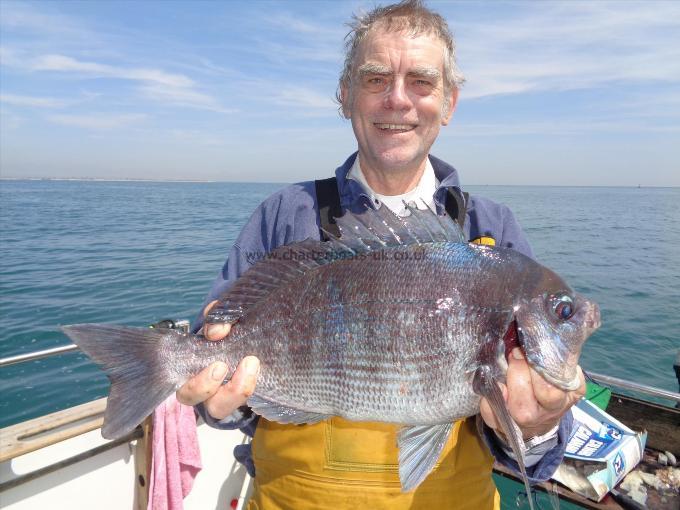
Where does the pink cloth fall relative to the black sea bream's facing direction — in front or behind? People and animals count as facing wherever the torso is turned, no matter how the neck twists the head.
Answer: behind

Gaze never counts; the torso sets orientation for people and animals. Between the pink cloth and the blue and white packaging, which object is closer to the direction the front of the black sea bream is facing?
the blue and white packaging

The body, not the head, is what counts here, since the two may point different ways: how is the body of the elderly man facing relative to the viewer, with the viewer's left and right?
facing the viewer

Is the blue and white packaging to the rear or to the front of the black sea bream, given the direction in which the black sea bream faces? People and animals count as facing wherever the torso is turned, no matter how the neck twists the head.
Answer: to the front

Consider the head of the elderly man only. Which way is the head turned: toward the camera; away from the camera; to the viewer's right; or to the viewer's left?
toward the camera

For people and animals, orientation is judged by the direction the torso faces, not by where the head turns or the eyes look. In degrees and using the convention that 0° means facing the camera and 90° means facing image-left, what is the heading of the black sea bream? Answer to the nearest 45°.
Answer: approximately 270°
